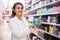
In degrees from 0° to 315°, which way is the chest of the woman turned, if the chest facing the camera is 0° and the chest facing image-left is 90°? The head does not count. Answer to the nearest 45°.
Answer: approximately 315°
